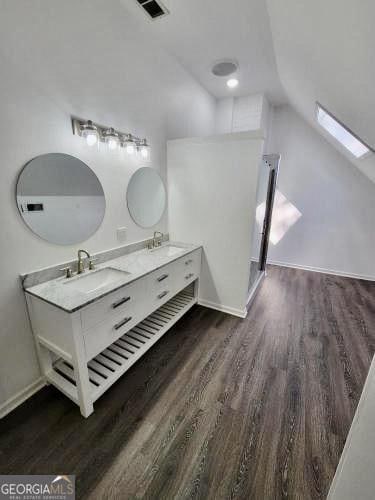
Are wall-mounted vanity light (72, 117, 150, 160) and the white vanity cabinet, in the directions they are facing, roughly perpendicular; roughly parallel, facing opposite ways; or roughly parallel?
roughly parallel

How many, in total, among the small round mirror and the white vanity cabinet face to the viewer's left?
0

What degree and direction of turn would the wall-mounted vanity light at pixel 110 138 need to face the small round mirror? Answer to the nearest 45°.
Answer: approximately 90° to its left

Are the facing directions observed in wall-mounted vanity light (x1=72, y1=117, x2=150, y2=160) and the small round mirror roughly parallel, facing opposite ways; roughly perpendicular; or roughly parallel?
roughly parallel

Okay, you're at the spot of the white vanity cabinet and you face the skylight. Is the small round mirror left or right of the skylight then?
left

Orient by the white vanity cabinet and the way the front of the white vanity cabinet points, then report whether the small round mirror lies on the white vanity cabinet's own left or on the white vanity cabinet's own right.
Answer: on the white vanity cabinet's own left

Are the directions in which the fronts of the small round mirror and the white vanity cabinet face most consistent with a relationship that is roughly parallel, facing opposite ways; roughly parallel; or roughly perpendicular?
roughly parallel

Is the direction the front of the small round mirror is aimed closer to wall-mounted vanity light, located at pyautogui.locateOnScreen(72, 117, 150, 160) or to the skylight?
the skylight

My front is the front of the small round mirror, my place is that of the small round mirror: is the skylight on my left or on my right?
on my left

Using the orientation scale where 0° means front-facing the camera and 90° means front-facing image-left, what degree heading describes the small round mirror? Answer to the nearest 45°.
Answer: approximately 315°

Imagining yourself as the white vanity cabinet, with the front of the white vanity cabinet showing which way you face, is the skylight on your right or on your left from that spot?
on your left

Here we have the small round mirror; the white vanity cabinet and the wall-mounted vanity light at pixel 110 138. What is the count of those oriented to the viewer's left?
0

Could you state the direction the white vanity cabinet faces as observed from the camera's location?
facing the viewer and to the right of the viewer

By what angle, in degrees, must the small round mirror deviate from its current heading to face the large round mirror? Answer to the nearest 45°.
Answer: approximately 90° to its right
